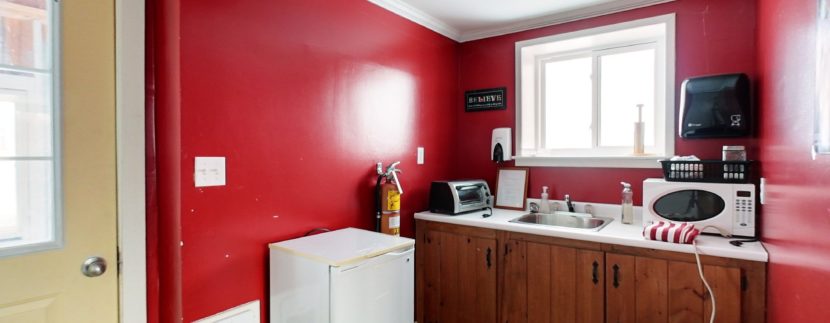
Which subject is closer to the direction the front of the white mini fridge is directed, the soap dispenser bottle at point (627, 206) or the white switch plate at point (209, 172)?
the soap dispenser bottle

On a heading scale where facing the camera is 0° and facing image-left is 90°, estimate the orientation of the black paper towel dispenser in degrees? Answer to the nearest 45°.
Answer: approximately 0°

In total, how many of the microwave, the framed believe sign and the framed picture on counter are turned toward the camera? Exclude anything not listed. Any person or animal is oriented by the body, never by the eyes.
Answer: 3

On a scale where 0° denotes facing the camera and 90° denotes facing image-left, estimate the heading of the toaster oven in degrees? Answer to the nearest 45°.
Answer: approximately 315°

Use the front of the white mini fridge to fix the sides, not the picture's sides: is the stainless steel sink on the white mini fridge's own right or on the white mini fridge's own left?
on the white mini fridge's own left

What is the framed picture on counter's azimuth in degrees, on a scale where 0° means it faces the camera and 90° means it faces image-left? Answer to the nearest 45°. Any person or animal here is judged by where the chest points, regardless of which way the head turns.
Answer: approximately 0°

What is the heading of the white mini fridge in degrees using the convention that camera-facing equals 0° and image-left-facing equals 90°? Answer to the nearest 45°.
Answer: approximately 315°
